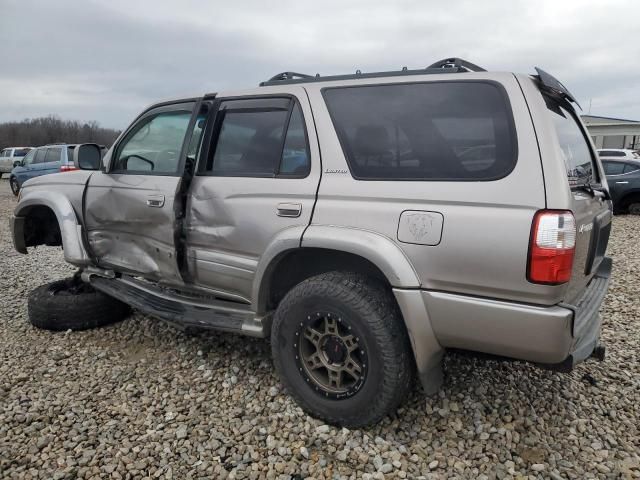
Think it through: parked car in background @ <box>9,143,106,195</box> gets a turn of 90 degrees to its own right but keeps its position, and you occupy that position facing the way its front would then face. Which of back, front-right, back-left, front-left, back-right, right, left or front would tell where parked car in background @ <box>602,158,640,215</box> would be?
right

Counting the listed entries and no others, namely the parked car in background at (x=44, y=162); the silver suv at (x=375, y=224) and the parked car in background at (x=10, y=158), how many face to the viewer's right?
0

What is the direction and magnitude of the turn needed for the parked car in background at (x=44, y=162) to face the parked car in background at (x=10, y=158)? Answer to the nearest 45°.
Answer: approximately 45° to its right

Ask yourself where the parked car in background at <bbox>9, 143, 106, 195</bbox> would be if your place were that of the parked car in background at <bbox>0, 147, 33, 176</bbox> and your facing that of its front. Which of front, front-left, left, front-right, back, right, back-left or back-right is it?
back-left

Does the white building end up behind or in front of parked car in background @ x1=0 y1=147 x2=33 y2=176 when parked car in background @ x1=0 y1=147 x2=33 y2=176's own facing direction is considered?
behind

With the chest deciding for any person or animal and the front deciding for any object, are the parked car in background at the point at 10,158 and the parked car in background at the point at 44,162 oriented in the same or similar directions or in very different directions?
same or similar directions

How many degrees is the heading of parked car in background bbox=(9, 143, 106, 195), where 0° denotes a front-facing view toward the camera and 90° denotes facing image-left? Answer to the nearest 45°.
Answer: approximately 135°

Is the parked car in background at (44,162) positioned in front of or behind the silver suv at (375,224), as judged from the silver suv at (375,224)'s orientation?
in front

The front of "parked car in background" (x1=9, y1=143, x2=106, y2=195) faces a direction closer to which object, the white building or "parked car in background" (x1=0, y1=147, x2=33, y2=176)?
the parked car in background

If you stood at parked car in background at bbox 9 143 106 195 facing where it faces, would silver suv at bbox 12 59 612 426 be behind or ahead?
behind

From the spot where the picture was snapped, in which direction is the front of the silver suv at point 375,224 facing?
facing away from the viewer and to the left of the viewer

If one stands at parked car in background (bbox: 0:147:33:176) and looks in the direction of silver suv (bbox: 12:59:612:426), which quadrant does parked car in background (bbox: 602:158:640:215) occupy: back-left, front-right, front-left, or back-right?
front-left
